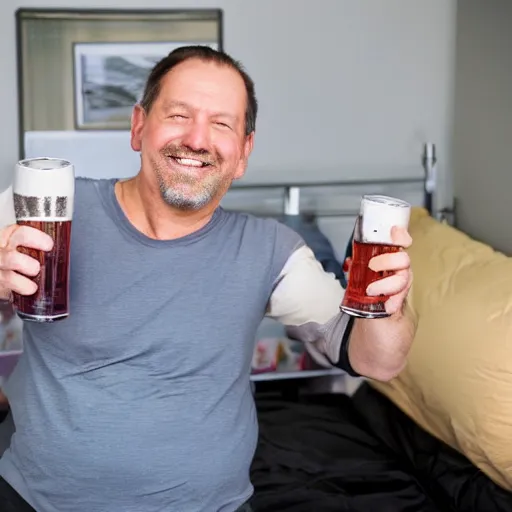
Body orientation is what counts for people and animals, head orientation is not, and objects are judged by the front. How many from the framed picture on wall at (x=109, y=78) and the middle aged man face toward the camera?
2

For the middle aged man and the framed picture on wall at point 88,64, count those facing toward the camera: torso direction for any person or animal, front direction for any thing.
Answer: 2

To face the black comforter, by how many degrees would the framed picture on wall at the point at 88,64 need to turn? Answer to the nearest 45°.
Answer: approximately 45° to its left

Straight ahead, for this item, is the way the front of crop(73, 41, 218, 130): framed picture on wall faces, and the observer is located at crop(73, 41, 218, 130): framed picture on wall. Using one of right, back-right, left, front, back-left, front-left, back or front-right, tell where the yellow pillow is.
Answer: front-left

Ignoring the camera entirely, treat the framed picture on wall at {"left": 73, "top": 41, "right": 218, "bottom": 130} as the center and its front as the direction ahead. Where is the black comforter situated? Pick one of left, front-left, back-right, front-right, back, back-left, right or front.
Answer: front-left

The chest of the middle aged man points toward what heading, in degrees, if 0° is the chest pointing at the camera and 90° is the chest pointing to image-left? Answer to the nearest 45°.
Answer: approximately 0°

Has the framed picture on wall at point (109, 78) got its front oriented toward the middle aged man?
yes

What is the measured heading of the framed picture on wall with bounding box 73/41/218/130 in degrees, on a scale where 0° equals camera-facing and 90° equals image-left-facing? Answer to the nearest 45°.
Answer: approximately 0°
